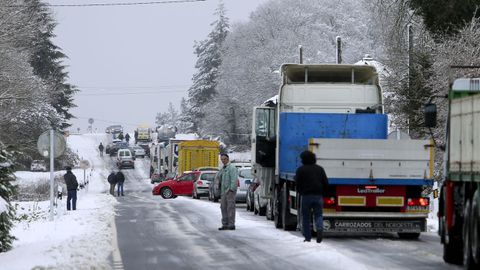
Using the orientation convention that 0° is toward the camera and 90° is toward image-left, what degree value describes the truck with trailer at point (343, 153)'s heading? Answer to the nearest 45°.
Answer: approximately 180°

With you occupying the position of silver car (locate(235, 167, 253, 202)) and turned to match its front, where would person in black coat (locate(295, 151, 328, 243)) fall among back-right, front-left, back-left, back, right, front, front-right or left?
back

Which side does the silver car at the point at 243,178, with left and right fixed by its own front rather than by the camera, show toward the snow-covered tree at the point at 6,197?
back

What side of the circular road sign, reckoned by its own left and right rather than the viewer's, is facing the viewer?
back

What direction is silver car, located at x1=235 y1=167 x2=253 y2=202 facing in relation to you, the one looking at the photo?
facing away from the viewer

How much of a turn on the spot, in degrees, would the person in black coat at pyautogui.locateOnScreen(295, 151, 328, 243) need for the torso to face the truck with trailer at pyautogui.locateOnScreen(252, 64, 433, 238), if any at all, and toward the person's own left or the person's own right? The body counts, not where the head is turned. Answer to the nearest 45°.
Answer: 0° — they already face it

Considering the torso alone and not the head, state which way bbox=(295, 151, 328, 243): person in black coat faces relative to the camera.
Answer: away from the camera

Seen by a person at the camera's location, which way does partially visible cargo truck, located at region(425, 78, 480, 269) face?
facing away from the viewer and to the left of the viewer
